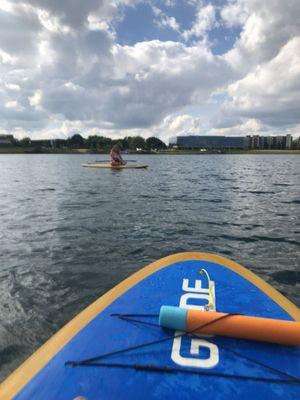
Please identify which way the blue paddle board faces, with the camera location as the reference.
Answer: facing away from the viewer
